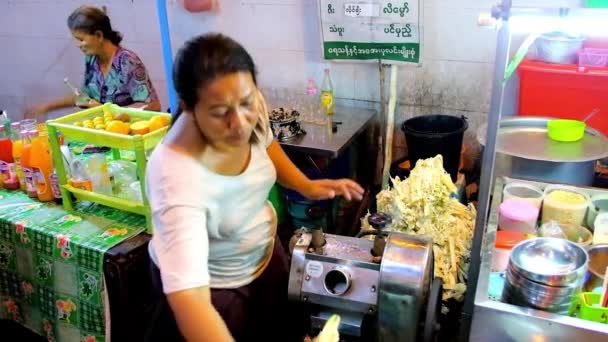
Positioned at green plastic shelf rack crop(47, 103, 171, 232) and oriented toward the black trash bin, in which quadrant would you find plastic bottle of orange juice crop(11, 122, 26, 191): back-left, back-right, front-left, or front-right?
back-left

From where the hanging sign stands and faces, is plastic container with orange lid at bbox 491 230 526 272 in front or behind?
in front

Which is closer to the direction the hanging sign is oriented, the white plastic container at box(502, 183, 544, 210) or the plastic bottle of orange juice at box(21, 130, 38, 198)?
the white plastic container

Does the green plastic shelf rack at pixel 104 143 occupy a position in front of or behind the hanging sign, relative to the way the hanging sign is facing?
in front

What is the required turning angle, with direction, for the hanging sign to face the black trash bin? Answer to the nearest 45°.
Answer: approximately 45° to its left

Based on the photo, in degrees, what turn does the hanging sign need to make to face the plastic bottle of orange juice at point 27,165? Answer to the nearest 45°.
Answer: approximately 45° to its right

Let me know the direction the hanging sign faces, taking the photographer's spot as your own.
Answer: facing the viewer

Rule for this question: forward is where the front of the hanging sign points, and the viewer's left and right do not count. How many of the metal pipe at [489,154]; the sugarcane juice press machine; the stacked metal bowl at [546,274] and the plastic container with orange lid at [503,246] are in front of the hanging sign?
4

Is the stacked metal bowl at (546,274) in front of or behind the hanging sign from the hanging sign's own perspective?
in front

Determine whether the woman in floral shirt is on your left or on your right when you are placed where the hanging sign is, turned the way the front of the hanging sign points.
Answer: on your right
